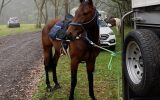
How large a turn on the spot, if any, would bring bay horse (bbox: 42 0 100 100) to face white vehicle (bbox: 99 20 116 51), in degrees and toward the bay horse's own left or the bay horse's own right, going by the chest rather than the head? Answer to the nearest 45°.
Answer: approximately 135° to the bay horse's own left

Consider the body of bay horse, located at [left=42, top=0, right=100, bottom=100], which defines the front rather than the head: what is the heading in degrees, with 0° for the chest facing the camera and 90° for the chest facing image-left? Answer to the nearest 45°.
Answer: approximately 315°
